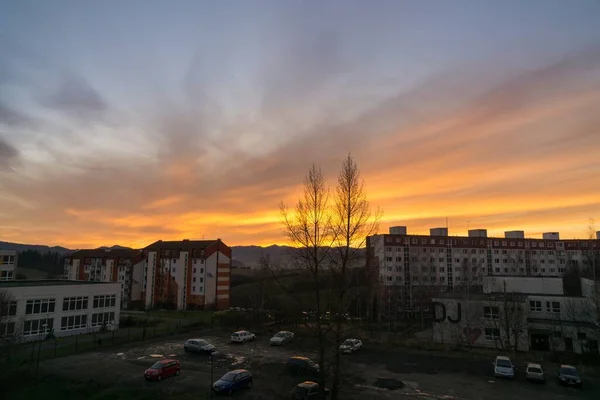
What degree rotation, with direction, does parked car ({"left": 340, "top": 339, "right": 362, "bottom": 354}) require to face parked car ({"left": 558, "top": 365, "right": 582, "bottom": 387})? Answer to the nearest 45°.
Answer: approximately 90° to its left

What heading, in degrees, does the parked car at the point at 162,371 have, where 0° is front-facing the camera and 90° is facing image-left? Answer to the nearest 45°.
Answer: approximately 45°

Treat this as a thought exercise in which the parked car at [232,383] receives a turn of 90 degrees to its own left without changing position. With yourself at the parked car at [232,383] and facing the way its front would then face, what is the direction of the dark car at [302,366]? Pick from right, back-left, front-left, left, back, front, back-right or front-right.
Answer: left

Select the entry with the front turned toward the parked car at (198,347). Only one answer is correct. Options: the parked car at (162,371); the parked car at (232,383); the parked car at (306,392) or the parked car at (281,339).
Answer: the parked car at (281,339)

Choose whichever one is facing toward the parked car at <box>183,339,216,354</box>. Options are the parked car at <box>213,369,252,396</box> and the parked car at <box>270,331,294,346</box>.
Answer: the parked car at <box>270,331,294,346</box>
